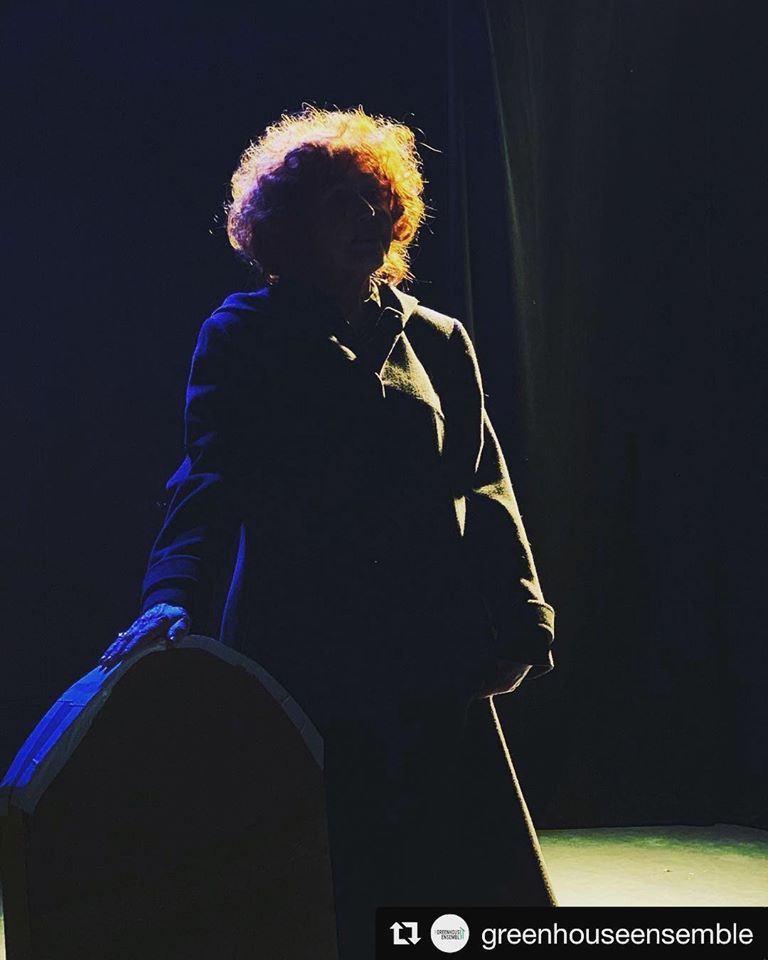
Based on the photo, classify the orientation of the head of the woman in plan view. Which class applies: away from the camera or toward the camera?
toward the camera
